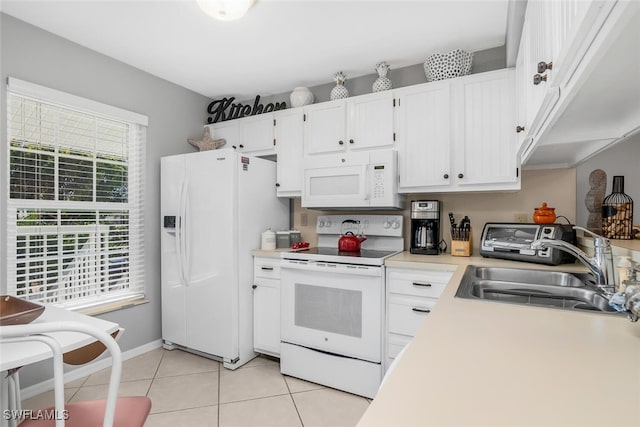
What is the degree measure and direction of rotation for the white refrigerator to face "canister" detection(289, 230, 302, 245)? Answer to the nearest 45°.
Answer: approximately 135° to its left

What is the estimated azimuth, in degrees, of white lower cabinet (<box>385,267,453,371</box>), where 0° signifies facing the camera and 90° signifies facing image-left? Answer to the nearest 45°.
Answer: approximately 0°

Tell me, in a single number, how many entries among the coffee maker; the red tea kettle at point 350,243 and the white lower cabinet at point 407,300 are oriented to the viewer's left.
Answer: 0

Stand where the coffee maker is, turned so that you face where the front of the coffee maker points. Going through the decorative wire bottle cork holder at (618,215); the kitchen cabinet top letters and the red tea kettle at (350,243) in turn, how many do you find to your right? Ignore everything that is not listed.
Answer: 2

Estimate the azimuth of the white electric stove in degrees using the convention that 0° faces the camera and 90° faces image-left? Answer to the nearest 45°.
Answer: approximately 45°

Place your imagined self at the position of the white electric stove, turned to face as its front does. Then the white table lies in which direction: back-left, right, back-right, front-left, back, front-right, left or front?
front

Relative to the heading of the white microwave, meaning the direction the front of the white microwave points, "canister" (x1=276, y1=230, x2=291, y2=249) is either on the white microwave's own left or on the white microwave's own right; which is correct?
on the white microwave's own right

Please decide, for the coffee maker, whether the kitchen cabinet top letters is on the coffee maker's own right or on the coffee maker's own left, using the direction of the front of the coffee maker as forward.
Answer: on the coffee maker's own right

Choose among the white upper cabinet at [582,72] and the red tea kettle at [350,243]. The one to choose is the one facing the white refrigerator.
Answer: the white upper cabinet
